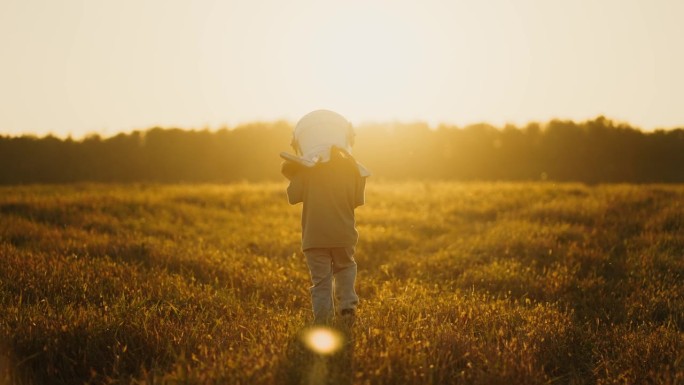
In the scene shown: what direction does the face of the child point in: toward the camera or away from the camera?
away from the camera

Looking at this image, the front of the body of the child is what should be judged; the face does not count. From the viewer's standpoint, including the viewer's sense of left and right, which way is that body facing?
facing away from the viewer
